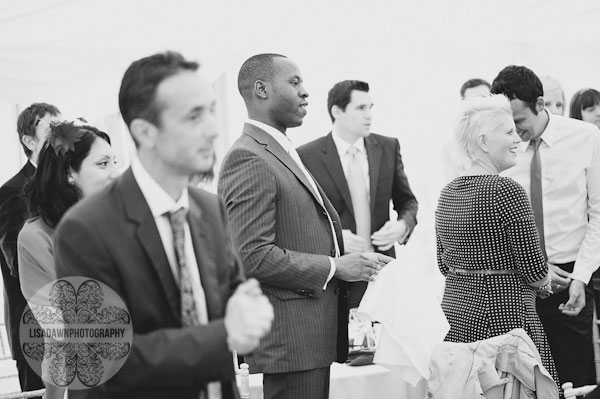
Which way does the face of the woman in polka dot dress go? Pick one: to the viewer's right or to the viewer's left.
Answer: to the viewer's right

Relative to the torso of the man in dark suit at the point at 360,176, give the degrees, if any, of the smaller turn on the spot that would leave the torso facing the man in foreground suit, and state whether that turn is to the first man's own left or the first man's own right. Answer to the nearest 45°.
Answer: approximately 45° to the first man's own right

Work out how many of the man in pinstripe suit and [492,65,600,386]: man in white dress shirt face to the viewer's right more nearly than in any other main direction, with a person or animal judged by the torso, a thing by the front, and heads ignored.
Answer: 1

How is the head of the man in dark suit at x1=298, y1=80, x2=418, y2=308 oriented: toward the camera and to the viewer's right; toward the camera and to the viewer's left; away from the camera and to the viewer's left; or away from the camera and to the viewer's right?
toward the camera and to the viewer's right

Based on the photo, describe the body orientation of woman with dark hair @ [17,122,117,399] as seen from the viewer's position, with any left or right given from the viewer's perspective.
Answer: facing to the right of the viewer

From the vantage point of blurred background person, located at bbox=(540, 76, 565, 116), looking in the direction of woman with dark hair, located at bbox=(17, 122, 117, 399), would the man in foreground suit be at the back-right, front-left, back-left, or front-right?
front-left

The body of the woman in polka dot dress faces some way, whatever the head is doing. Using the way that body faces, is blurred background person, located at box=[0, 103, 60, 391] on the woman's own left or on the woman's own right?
on the woman's own left

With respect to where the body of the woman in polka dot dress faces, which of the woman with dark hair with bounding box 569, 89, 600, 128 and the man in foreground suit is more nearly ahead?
the woman with dark hair

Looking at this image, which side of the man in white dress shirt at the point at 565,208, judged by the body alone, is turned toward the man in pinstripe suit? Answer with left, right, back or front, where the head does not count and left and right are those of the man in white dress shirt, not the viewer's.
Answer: front

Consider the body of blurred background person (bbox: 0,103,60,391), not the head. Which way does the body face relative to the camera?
to the viewer's right

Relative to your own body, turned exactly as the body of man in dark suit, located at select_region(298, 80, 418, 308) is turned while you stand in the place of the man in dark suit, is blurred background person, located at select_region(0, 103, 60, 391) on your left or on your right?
on your right

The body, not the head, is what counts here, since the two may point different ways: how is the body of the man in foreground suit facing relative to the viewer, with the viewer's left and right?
facing the viewer and to the right of the viewer

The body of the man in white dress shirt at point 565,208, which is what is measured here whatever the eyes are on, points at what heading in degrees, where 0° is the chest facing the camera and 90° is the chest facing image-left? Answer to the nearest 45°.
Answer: approximately 45°

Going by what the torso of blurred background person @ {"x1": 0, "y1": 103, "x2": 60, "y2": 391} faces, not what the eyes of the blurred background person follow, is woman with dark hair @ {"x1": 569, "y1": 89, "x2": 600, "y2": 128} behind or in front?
in front

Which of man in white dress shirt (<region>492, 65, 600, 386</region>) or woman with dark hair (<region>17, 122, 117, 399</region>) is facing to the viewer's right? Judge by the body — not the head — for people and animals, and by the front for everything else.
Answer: the woman with dark hair

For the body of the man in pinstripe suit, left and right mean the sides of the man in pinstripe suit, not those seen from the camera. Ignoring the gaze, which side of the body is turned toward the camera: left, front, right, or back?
right

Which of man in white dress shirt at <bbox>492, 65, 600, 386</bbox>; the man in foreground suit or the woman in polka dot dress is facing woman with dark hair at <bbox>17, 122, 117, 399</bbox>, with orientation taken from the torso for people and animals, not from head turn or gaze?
the man in white dress shirt

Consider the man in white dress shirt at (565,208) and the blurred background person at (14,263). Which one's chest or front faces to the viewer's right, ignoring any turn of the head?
the blurred background person

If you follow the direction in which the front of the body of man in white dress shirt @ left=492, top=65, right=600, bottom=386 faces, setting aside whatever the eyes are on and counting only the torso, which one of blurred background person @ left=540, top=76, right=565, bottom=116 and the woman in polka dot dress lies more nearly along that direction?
the woman in polka dot dress

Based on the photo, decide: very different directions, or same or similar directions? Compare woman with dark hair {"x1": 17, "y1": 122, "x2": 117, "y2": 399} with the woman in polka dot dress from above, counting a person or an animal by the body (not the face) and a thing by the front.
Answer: same or similar directions

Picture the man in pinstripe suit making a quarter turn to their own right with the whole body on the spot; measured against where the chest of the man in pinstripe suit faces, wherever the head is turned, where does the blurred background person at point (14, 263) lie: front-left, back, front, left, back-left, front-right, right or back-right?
back-right
